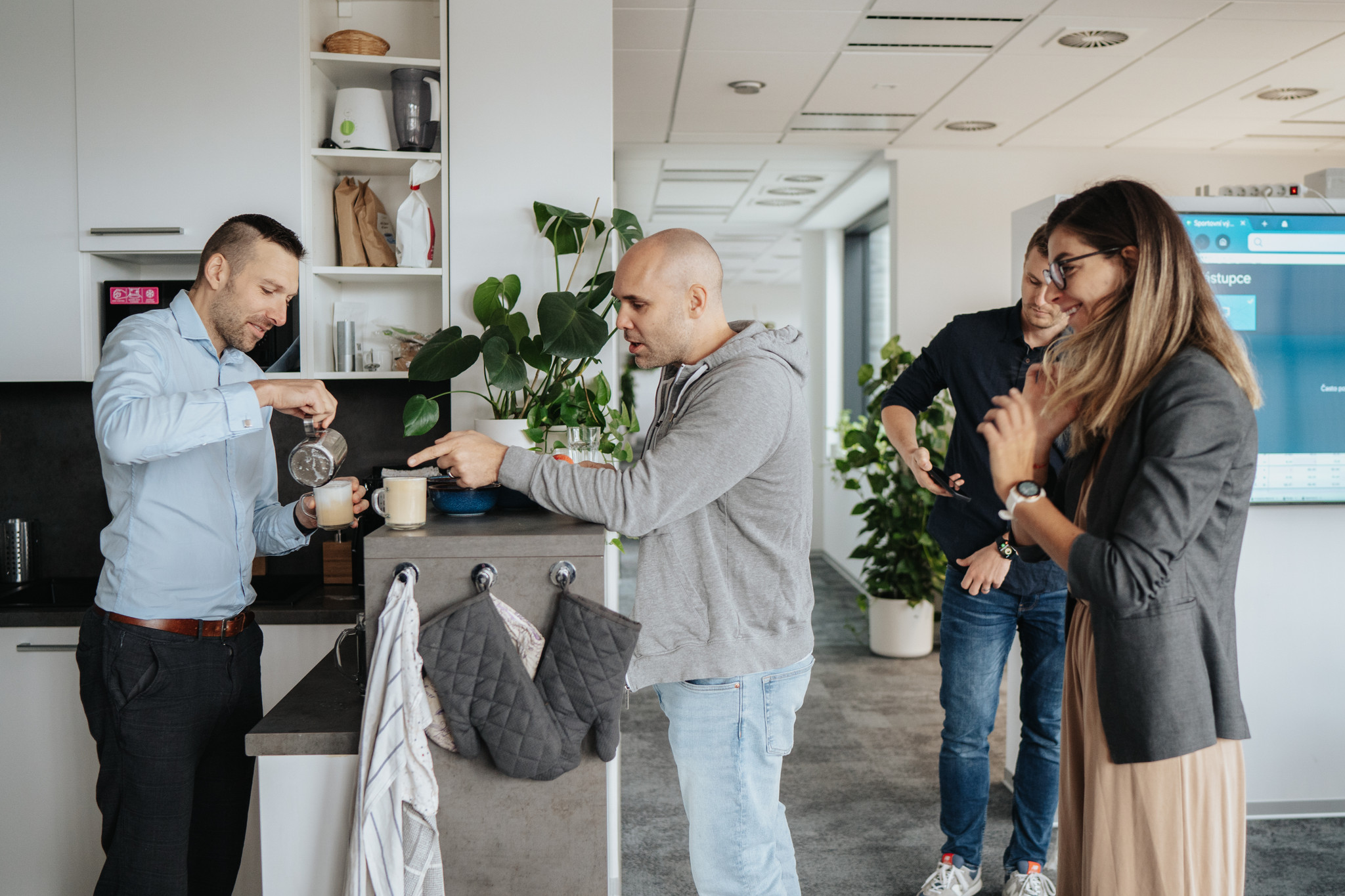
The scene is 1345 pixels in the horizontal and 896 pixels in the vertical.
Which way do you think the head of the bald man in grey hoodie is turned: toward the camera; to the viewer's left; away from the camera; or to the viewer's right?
to the viewer's left

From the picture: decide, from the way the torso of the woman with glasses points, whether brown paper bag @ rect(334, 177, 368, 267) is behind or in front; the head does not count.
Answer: in front

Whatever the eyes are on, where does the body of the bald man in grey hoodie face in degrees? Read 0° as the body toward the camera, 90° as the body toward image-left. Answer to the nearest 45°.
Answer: approximately 90°

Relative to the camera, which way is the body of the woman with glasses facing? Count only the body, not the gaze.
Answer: to the viewer's left

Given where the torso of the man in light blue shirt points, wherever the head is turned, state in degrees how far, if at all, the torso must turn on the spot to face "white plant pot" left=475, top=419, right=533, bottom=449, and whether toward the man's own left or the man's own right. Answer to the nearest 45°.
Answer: approximately 45° to the man's own left

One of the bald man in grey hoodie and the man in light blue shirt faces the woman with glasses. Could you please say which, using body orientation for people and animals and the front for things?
the man in light blue shirt

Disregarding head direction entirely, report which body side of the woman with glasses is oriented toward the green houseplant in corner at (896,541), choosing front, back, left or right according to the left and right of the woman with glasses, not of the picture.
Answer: right

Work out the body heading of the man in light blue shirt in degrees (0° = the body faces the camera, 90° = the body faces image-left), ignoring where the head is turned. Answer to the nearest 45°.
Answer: approximately 315°

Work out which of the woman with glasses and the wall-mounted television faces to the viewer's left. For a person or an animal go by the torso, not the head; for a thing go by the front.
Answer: the woman with glasses

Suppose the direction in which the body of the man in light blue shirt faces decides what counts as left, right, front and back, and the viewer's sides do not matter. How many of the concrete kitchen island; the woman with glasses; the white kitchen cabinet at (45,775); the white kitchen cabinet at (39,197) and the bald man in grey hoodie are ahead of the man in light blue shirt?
3

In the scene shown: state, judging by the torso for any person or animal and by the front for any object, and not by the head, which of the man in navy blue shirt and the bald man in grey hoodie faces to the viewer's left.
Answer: the bald man in grey hoodie

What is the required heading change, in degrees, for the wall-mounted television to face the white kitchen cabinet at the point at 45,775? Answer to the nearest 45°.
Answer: approximately 45° to its right

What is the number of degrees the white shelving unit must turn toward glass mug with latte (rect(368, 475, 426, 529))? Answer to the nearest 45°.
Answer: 0° — it already faces it
